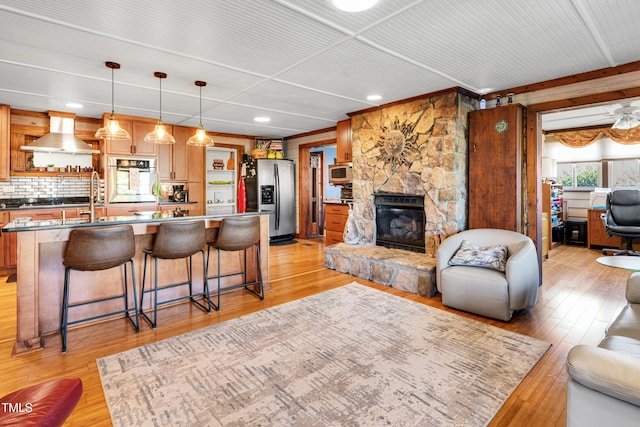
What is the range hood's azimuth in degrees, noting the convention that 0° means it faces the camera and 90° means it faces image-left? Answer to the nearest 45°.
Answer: approximately 0°

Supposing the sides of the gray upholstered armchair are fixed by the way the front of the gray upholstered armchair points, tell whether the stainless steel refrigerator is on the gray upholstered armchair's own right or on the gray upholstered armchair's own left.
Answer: on the gray upholstered armchair's own right

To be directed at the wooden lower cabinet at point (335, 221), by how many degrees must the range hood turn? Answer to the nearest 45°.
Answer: approximately 90° to its left

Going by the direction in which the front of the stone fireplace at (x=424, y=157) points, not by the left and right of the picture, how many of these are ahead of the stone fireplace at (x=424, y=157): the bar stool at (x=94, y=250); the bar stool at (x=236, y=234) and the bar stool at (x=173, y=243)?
3

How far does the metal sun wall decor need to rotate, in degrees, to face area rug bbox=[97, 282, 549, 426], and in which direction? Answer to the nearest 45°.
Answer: approximately 45° to its left

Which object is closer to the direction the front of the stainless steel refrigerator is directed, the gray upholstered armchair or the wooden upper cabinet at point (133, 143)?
the gray upholstered armchair

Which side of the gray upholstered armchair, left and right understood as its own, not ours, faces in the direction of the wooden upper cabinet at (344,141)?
right
